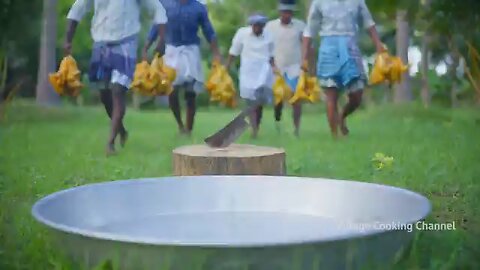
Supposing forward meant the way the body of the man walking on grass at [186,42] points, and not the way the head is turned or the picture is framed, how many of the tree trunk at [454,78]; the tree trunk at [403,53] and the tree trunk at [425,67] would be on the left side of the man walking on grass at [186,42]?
3

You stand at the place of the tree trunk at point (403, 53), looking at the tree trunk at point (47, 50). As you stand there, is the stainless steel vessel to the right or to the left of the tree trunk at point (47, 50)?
left

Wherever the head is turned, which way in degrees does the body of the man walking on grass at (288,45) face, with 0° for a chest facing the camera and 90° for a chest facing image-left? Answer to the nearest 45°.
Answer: approximately 0°
